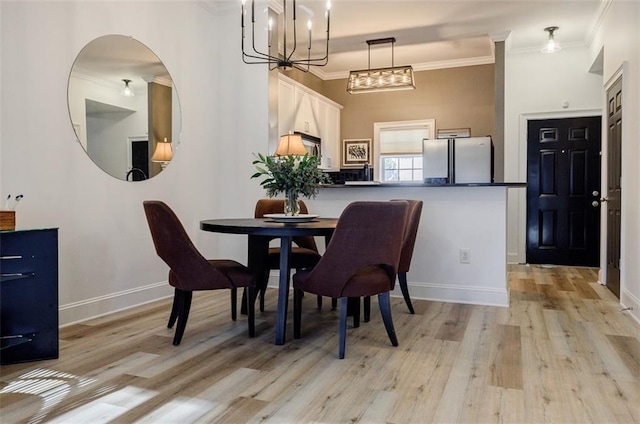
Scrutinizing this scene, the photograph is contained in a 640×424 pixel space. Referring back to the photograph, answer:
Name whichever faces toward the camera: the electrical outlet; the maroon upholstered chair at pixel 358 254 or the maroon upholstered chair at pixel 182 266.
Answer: the electrical outlet

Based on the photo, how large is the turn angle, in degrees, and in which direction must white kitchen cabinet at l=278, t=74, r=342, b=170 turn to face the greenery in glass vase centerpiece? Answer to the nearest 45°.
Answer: approximately 45° to its right

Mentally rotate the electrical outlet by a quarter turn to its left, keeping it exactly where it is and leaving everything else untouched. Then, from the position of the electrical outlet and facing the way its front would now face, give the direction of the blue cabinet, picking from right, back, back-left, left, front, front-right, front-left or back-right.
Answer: back-right

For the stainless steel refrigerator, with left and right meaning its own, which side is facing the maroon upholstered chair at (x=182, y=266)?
front

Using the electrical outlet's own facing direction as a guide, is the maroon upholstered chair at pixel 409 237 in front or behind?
in front

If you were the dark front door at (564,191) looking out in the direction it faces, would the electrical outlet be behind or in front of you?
in front

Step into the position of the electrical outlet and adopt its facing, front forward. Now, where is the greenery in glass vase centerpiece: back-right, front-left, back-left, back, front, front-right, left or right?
front-right

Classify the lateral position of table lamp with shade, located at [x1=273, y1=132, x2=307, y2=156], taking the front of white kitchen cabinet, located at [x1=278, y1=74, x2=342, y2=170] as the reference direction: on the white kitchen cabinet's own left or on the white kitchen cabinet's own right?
on the white kitchen cabinet's own right

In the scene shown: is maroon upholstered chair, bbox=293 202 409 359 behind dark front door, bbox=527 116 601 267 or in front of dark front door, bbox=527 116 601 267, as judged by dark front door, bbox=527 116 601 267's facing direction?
in front

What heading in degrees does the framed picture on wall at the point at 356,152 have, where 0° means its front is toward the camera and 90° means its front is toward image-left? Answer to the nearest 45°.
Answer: approximately 0°

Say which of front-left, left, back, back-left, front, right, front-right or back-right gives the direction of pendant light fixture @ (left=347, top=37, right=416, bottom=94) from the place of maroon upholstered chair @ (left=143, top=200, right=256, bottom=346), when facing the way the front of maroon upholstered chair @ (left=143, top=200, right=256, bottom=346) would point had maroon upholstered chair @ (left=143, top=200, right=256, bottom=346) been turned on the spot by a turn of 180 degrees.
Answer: back-right

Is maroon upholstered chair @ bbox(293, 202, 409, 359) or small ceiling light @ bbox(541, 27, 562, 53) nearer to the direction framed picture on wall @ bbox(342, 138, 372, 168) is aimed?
the maroon upholstered chair

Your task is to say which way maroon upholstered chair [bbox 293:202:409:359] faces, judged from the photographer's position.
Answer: facing away from the viewer and to the left of the viewer
